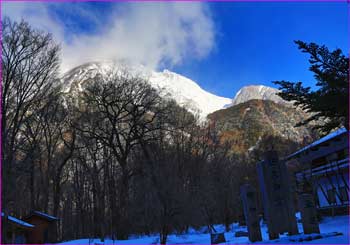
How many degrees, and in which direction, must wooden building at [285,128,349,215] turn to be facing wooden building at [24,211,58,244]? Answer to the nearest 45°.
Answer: approximately 45° to its right

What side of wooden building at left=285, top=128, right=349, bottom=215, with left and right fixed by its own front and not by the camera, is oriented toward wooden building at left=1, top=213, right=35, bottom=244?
front

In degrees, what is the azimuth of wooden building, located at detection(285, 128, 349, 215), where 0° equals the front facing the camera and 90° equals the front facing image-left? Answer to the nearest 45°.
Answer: approximately 45°

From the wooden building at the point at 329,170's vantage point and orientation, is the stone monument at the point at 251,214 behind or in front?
in front

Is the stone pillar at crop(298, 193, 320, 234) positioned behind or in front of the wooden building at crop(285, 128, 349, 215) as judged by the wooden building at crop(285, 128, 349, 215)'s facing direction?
in front

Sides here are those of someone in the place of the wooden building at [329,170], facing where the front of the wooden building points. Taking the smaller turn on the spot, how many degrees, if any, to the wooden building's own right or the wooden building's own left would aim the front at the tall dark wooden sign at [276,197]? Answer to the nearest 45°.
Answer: approximately 45° to the wooden building's own left
